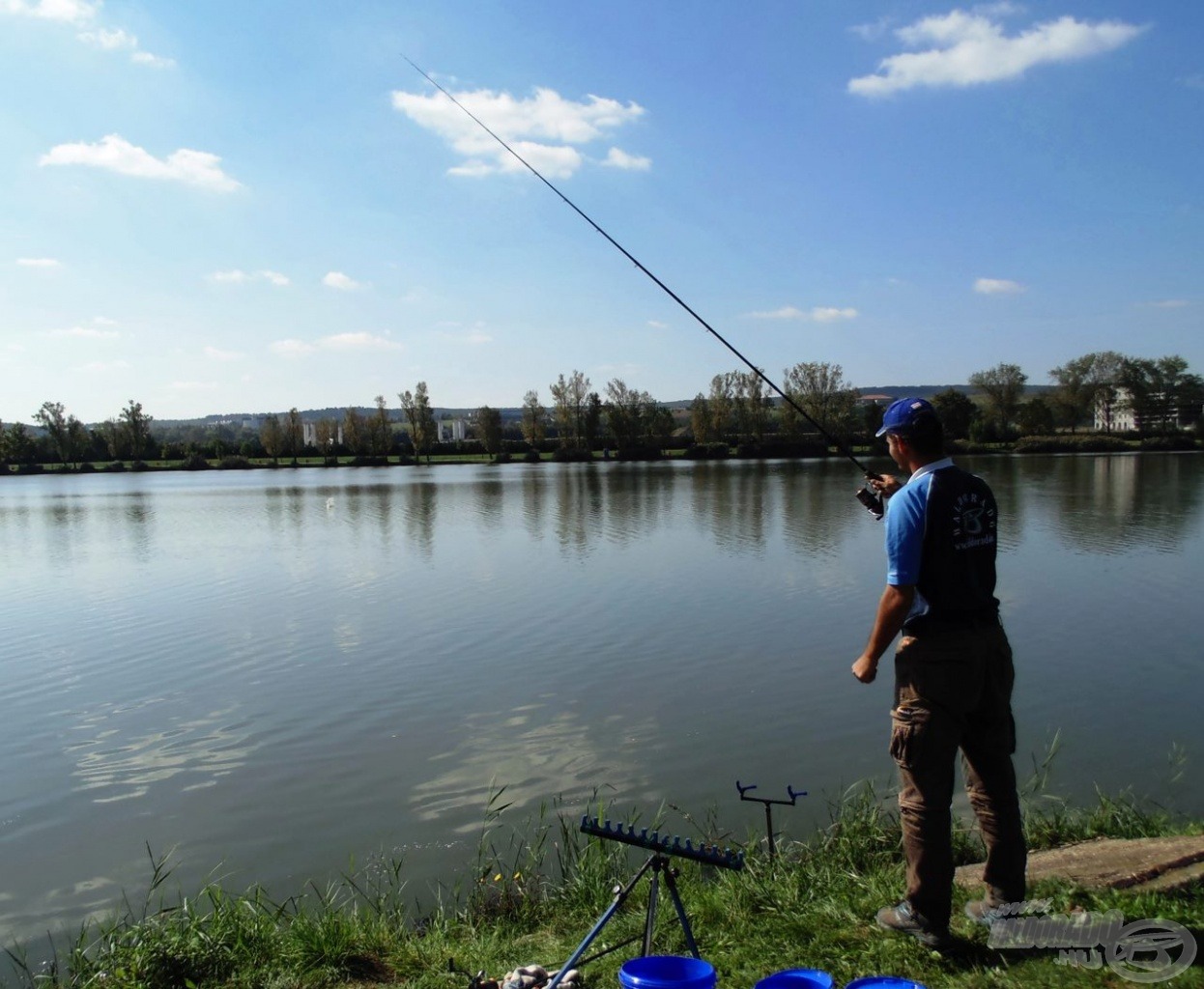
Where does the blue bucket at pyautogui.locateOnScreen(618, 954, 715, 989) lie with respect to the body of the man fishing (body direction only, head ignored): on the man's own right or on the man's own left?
on the man's own left

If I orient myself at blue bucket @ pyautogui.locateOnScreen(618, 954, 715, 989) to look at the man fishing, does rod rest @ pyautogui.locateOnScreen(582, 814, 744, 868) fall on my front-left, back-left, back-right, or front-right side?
front-left

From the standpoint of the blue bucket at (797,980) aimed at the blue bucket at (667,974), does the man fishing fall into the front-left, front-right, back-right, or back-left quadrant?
back-right

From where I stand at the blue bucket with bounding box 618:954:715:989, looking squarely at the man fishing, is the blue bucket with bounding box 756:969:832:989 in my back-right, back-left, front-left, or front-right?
front-right

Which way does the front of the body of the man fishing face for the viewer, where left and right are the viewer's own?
facing away from the viewer and to the left of the viewer

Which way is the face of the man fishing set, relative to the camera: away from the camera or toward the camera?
away from the camera

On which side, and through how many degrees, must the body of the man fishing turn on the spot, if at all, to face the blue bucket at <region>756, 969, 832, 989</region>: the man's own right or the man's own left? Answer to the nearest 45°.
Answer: approximately 90° to the man's own left

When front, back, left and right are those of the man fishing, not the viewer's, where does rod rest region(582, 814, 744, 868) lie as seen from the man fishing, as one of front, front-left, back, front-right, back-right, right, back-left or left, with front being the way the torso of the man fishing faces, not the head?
left
